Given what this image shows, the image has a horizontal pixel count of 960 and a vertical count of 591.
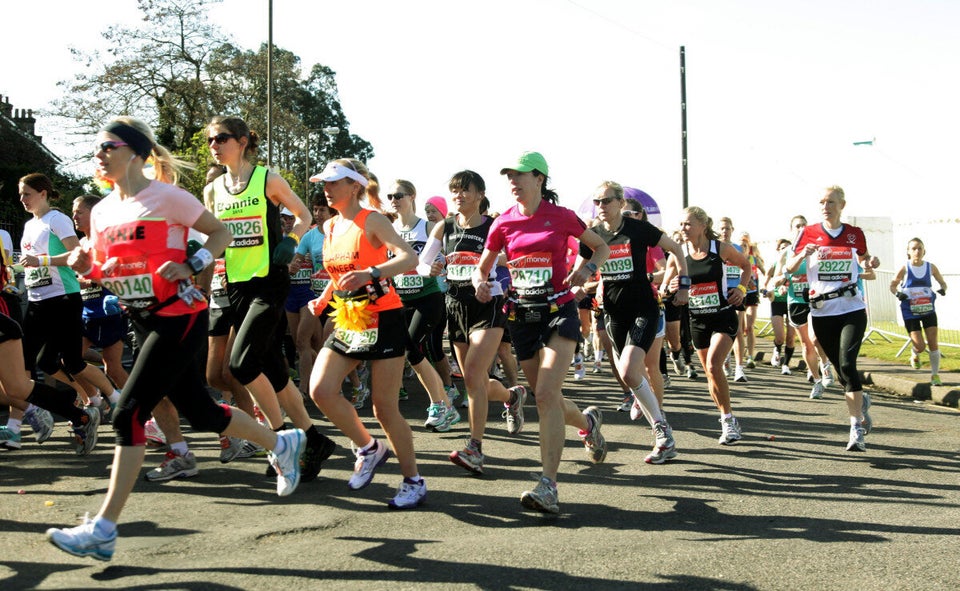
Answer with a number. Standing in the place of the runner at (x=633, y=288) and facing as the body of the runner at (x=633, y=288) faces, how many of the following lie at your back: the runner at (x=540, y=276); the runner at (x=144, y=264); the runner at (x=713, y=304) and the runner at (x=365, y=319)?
1

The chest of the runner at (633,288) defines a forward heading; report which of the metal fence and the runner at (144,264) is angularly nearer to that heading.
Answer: the runner

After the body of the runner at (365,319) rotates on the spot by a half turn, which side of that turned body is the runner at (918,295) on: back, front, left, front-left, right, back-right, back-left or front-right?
front

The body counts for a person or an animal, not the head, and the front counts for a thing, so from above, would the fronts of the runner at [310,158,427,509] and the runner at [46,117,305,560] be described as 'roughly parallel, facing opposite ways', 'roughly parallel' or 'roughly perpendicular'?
roughly parallel

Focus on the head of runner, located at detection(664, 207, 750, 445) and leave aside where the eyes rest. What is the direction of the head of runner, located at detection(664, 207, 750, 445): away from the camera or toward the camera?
toward the camera

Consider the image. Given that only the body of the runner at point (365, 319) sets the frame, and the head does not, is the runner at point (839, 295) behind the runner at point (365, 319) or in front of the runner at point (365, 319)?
behind

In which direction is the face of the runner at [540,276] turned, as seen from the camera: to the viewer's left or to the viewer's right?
to the viewer's left

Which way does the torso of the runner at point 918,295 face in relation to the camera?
toward the camera

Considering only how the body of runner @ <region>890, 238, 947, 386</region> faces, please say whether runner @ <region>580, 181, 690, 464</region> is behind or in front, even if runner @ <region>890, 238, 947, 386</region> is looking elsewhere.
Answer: in front

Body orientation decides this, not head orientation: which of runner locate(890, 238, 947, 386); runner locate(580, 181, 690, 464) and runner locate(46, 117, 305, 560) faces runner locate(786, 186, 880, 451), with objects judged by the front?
runner locate(890, 238, 947, 386)

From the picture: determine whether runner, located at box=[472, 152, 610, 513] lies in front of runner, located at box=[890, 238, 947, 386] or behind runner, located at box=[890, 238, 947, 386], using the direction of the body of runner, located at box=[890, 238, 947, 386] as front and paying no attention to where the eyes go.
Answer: in front

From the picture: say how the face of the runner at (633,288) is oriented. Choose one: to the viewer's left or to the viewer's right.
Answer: to the viewer's left

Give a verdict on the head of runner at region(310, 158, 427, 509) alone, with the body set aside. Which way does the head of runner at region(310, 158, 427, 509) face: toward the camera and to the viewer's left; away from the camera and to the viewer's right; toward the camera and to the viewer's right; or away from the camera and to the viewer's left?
toward the camera and to the viewer's left

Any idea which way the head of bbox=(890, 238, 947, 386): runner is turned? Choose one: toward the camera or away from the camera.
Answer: toward the camera

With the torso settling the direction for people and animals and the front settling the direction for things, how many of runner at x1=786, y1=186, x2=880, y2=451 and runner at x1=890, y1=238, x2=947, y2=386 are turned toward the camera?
2

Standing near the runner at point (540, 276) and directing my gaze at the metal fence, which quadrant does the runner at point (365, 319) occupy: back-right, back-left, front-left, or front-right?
back-left

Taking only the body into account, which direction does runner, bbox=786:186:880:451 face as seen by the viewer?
toward the camera

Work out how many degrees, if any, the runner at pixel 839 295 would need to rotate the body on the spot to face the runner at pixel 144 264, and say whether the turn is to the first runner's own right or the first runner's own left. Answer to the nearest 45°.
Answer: approximately 45° to the first runner's own right

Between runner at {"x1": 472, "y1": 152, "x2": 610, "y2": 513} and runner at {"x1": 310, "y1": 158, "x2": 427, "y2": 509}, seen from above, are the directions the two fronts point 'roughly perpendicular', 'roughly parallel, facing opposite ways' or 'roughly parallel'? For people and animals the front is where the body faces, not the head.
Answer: roughly parallel

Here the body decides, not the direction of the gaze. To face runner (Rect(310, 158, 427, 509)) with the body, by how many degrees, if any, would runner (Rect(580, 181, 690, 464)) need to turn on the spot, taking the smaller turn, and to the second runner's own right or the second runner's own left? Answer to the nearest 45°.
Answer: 0° — they already face them
